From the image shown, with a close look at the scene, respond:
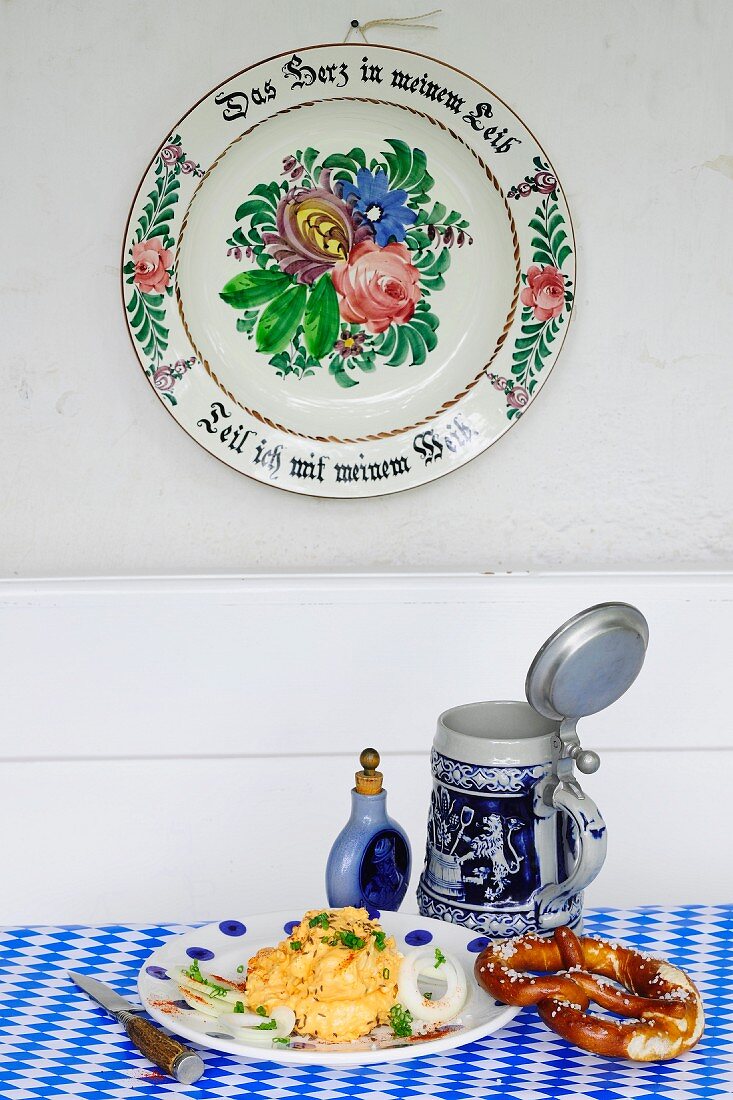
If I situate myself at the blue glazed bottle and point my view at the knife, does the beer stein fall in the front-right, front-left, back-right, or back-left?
back-left

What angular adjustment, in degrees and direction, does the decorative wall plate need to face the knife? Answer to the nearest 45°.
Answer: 0° — it already faces it

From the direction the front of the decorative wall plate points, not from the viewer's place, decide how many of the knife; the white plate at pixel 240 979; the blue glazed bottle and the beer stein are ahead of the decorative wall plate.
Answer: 4

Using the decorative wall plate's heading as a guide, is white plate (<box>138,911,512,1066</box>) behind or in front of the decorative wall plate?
in front

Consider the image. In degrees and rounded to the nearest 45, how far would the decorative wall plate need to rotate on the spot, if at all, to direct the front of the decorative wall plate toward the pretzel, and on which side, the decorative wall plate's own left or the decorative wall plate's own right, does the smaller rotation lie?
0° — it already faces it

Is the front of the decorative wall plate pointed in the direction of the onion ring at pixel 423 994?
yes

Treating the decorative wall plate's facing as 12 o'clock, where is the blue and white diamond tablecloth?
The blue and white diamond tablecloth is roughly at 12 o'clock from the decorative wall plate.

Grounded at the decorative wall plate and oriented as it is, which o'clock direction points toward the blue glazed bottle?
The blue glazed bottle is roughly at 12 o'clock from the decorative wall plate.
